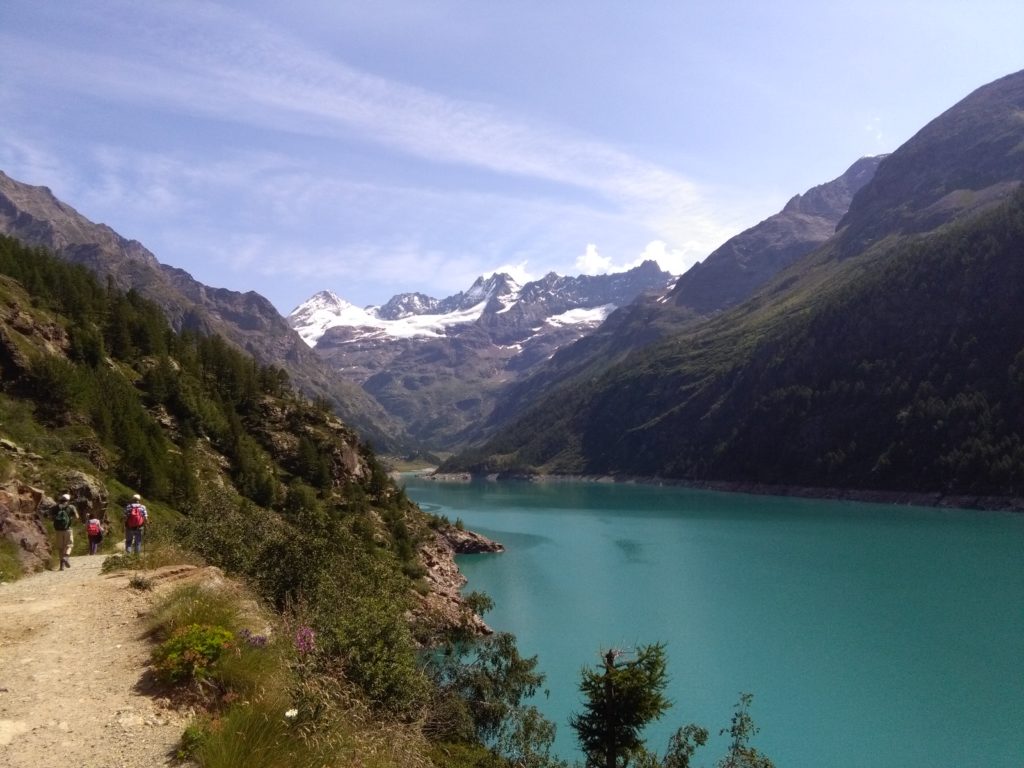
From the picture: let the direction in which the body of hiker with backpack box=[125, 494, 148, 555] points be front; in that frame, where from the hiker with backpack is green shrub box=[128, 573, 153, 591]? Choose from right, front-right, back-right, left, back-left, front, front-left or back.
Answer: back

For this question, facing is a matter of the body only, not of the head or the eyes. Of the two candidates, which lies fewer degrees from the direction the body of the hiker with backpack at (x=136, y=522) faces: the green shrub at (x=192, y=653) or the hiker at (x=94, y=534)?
the hiker

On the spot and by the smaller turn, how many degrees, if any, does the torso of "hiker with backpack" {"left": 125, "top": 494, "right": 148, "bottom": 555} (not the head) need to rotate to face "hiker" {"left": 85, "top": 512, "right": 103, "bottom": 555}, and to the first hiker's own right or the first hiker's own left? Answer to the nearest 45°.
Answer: approximately 45° to the first hiker's own left

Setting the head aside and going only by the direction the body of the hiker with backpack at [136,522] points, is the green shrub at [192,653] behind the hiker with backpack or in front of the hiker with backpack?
behind

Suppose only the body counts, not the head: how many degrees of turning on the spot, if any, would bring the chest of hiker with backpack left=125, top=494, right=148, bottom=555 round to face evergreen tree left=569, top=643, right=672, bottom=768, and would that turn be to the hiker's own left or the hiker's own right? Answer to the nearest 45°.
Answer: approximately 135° to the hiker's own right

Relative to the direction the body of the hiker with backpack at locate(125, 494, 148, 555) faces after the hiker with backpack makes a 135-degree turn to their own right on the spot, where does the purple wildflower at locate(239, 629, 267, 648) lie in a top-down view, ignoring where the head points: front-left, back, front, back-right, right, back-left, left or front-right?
front-right

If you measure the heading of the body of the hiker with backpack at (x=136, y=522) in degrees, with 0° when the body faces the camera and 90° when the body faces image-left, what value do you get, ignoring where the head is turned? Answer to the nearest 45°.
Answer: approximately 180°

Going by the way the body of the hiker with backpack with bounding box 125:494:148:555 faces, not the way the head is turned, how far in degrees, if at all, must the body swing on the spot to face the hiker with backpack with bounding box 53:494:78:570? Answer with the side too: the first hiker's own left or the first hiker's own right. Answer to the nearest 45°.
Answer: approximately 135° to the first hiker's own left
